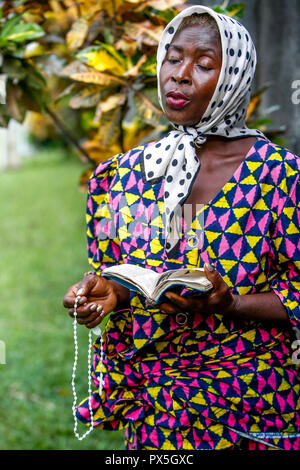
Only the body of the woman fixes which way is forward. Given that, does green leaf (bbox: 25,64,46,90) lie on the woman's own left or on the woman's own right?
on the woman's own right

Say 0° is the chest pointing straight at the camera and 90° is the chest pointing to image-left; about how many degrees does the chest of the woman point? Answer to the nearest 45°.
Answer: approximately 45°

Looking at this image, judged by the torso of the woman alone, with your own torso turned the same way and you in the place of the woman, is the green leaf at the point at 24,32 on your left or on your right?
on your right

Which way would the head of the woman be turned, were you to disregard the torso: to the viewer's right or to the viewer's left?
to the viewer's left
